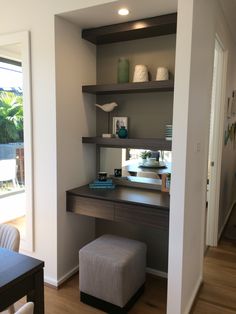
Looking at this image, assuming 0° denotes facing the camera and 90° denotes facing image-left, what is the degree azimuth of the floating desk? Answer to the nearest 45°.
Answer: approximately 45°

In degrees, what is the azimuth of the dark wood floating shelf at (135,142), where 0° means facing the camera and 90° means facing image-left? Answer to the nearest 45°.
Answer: approximately 45°

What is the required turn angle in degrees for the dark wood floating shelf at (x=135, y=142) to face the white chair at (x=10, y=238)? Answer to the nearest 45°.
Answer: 0° — it already faces it

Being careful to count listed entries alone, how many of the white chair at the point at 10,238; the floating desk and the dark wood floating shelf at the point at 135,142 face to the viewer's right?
0

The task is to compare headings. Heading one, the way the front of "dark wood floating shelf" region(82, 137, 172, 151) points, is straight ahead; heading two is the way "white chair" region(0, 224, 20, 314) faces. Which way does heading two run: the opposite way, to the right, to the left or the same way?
the same way

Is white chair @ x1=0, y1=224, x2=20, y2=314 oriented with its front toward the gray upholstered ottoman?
no

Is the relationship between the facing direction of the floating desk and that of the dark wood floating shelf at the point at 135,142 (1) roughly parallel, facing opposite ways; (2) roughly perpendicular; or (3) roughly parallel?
roughly parallel

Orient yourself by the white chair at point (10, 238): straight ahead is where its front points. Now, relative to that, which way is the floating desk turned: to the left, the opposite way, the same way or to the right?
the same way

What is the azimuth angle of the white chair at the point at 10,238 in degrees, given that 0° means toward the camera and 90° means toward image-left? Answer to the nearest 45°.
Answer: approximately 45°
